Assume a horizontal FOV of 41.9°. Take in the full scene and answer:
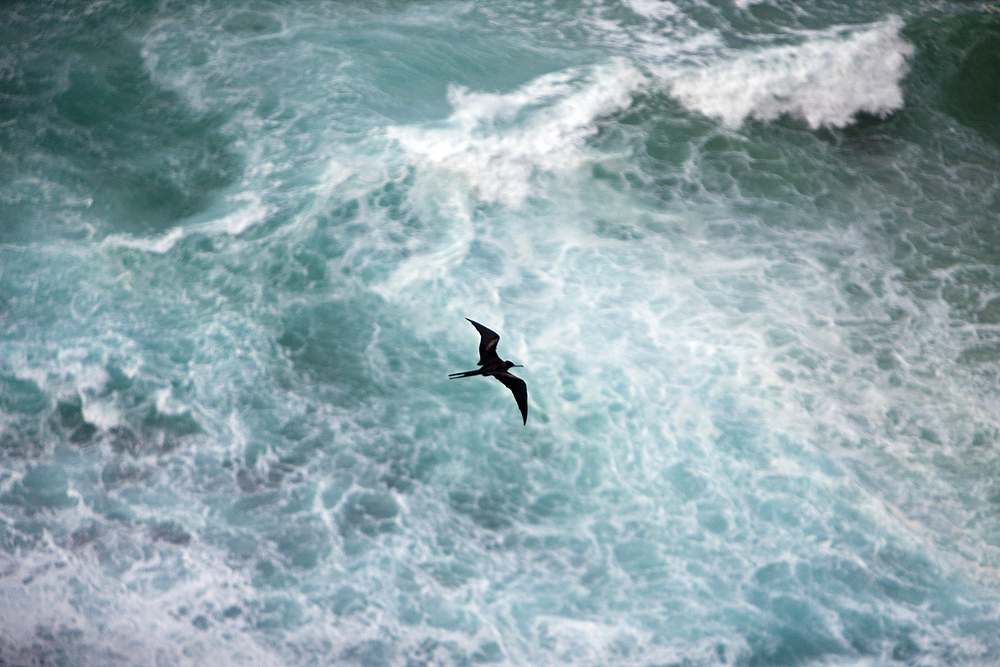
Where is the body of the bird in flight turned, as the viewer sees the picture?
to the viewer's right
